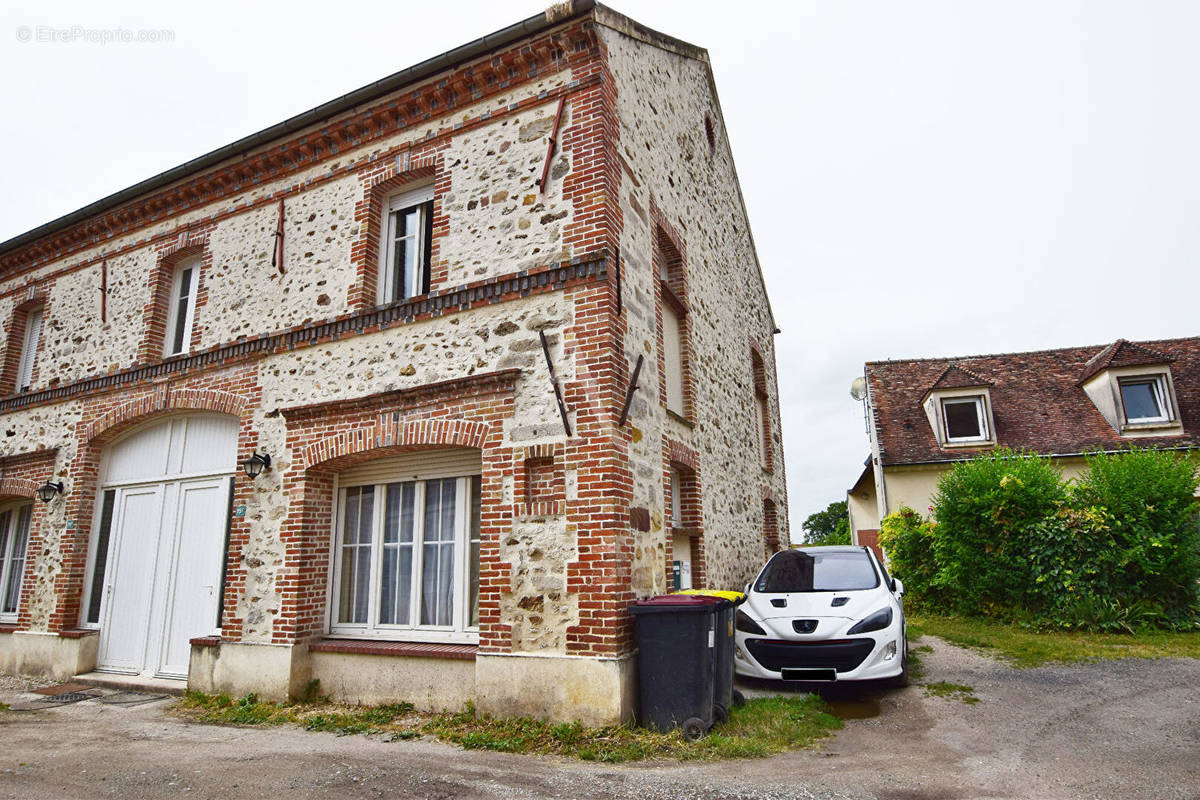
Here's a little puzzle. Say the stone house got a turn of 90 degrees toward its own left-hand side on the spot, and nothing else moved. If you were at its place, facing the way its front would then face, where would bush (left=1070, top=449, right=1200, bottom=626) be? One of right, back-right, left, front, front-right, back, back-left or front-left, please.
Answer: front-left

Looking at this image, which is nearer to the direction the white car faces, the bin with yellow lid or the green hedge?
the bin with yellow lid

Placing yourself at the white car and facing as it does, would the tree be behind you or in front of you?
behind

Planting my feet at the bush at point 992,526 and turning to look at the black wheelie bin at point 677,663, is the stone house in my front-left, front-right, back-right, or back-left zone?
front-right

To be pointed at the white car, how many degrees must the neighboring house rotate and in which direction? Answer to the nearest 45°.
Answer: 0° — it already faces it

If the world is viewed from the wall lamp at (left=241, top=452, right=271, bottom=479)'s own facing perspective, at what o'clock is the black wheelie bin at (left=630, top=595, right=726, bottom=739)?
The black wheelie bin is roughly at 9 o'clock from the wall lamp.

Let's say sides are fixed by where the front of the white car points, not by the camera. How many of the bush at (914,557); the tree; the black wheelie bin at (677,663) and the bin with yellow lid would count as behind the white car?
2

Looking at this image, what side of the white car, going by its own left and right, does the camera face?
front

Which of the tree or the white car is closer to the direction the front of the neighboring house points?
the white car

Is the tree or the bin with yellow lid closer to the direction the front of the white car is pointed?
the bin with yellow lid

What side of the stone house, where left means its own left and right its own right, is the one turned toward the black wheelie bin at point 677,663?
left

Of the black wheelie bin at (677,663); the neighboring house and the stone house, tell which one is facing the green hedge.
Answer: the neighboring house

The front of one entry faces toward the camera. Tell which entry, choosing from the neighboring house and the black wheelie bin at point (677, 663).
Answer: the neighboring house

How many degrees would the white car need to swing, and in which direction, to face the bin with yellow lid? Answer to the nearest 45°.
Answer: approximately 45° to its right

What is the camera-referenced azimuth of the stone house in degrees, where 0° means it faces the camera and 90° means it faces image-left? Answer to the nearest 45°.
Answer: approximately 45°

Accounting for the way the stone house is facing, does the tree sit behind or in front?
behind
